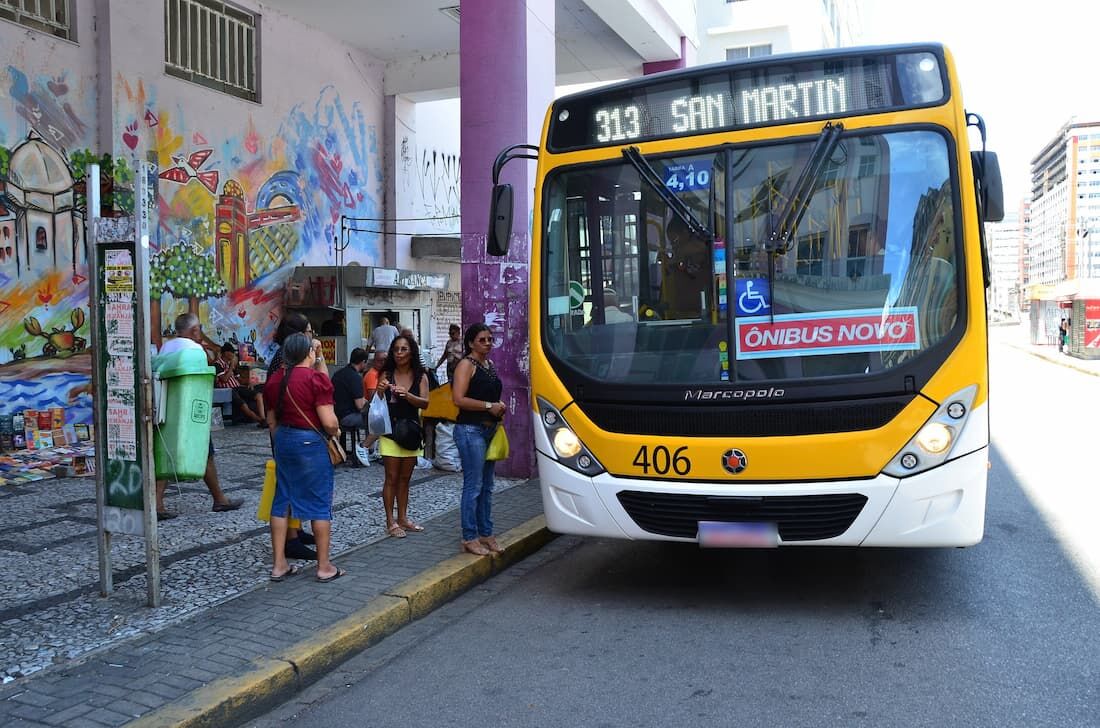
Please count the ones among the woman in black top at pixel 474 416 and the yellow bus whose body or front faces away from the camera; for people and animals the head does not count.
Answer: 0

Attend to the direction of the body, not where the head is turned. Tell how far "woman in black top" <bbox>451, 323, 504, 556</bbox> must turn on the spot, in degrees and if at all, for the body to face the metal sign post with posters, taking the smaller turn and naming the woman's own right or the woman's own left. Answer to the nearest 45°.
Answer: approximately 90° to the woman's own right

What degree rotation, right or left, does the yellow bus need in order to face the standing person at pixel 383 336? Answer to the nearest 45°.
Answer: approximately 135° to its right

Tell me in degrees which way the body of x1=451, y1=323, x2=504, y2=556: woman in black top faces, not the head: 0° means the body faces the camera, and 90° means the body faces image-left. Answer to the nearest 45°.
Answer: approximately 315°

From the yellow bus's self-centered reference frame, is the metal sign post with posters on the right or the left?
on its right

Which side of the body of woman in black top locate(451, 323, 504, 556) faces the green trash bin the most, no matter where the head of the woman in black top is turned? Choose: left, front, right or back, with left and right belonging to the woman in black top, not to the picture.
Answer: right

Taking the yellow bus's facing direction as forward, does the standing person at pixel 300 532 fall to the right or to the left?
on its right

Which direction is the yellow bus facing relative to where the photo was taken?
toward the camera
